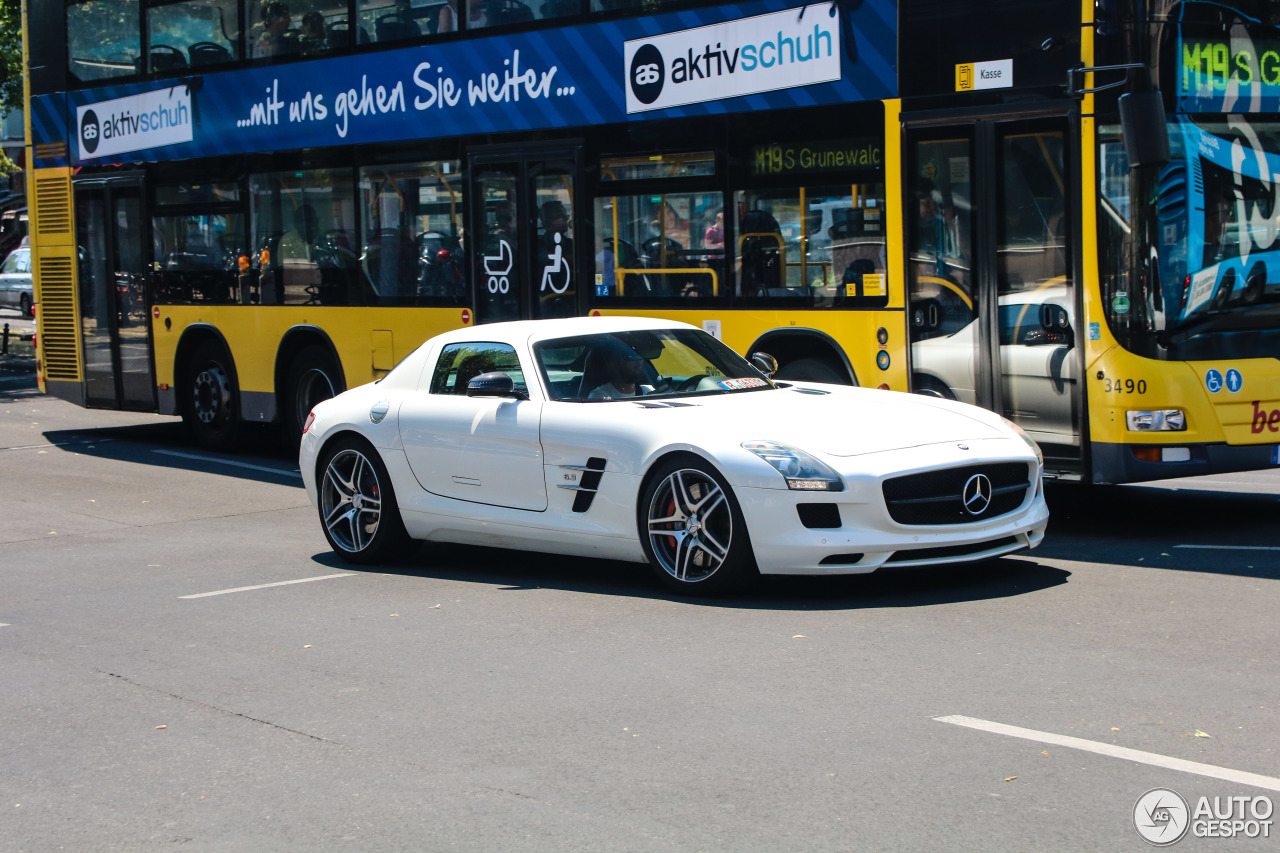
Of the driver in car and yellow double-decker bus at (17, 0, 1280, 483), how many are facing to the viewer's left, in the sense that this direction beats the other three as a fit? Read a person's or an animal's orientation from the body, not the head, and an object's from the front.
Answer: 0

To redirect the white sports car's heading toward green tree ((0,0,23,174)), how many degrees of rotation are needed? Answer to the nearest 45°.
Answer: approximately 180°

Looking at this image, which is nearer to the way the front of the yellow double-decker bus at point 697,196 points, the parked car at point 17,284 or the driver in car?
the driver in car

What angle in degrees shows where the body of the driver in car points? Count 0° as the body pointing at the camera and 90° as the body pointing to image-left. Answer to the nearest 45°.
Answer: approximately 315°

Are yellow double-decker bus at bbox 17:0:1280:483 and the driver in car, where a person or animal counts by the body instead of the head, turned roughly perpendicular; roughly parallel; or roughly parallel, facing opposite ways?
roughly parallel

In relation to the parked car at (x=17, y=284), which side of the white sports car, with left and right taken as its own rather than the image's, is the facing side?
back

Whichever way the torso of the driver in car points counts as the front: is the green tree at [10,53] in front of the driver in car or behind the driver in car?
behind
